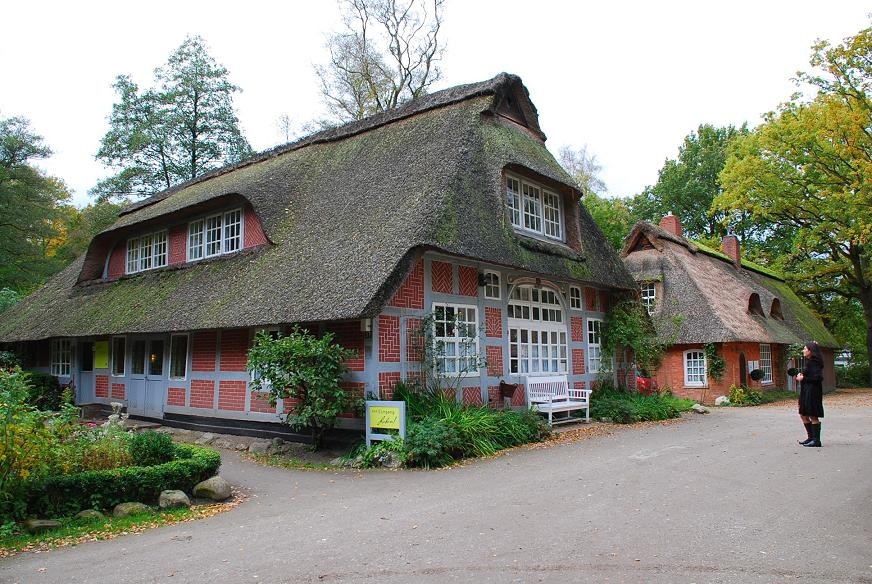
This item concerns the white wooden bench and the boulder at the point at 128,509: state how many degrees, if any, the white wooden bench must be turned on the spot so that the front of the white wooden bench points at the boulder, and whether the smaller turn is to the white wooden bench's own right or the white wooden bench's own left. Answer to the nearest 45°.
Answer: approximately 90° to the white wooden bench's own right

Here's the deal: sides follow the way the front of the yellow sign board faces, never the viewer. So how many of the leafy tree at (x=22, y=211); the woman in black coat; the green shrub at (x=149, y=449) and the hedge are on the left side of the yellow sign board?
1

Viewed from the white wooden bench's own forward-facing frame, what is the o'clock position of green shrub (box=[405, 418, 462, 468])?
The green shrub is roughly at 2 o'clock from the white wooden bench.

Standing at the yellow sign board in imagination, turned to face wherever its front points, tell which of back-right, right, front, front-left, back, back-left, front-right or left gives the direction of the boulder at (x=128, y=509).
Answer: front-right

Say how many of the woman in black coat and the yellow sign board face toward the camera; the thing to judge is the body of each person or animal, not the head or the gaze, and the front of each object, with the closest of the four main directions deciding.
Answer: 1

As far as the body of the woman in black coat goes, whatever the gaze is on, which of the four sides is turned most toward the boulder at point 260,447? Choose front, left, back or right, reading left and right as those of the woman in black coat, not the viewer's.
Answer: front

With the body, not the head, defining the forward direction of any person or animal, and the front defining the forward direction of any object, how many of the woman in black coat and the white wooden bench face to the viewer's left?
1

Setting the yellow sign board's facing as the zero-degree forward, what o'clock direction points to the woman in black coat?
The woman in black coat is roughly at 9 o'clock from the yellow sign board.

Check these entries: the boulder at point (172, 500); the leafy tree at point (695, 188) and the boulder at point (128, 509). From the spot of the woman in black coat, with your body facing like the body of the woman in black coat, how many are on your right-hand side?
1

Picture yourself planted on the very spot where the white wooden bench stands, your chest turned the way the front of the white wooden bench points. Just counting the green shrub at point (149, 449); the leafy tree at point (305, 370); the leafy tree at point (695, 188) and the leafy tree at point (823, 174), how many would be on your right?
2

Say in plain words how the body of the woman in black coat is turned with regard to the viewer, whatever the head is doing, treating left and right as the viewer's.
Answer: facing to the left of the viewer

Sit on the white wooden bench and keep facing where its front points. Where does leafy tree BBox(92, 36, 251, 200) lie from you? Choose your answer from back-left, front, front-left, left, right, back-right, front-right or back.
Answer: back

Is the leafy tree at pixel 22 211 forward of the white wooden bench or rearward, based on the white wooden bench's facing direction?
rearward

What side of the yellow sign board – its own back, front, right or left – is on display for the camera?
front

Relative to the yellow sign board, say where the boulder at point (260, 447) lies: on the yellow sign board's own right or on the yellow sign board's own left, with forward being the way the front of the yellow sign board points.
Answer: on the yellow sign board's own right

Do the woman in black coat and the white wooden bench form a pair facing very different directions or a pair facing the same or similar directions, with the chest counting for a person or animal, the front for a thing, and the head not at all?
very different directions

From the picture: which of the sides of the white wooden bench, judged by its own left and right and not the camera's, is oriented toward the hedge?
right
